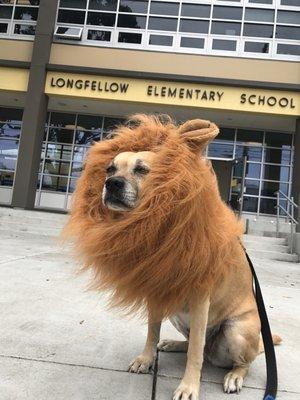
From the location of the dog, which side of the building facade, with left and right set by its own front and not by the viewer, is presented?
front

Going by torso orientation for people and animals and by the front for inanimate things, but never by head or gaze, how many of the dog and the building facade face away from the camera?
0

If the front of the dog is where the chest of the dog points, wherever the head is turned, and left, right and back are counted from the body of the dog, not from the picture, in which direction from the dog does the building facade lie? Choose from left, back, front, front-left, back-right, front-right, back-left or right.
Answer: back-right

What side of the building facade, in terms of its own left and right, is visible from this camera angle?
front
